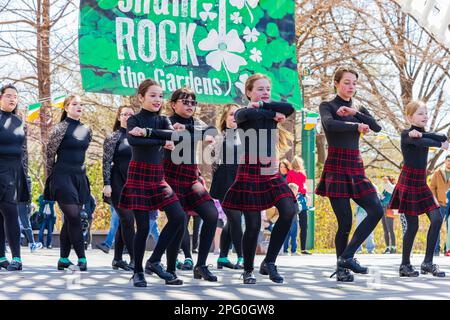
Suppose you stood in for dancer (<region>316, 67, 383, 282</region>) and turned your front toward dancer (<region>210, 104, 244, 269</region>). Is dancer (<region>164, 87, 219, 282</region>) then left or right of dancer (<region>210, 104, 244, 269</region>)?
left

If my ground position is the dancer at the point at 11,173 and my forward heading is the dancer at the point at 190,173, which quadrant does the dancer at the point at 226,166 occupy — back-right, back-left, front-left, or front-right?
front-left

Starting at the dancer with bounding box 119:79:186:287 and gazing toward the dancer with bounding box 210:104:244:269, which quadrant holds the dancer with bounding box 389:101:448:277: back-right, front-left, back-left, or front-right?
front-right

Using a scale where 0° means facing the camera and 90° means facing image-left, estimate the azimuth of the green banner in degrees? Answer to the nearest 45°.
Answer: approximately 0°

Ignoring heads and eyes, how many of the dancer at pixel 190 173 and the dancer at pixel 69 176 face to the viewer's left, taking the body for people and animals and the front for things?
0

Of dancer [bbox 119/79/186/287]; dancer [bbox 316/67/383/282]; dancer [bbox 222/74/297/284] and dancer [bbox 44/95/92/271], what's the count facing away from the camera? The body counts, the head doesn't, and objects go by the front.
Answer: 0

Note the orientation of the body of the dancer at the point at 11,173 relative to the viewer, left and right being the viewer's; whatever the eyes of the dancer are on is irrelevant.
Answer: facing the viewer and to the right of the viewer

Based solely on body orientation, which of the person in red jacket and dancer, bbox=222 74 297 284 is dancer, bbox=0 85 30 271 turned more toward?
the dancer

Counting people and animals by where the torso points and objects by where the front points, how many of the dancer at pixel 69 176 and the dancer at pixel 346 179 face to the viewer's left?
0

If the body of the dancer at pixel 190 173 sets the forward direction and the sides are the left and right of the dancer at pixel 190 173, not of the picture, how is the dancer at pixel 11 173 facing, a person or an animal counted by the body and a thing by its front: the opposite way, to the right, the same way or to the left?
the same way

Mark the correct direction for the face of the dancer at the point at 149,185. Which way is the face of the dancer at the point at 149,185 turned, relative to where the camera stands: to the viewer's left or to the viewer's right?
to the viewer's right

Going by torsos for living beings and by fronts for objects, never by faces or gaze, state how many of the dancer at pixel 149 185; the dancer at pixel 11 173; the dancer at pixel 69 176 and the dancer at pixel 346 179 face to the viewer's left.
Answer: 0

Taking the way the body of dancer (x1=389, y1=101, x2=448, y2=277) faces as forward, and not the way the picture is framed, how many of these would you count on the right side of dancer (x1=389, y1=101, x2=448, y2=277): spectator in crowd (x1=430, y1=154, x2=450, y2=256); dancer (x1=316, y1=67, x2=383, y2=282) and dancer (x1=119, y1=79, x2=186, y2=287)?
2

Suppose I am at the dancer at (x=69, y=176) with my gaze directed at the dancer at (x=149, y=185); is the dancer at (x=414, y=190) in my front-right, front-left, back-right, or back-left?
front-left
